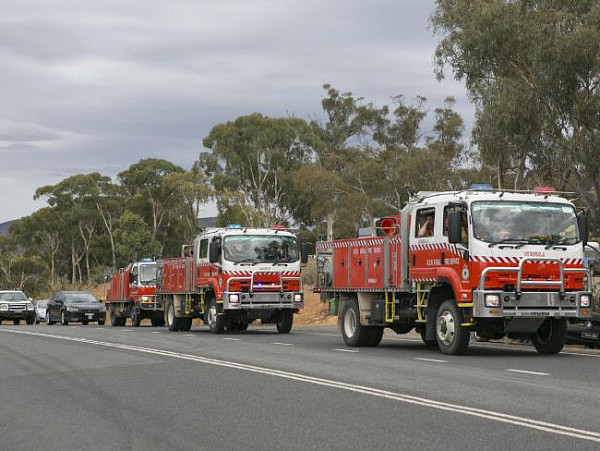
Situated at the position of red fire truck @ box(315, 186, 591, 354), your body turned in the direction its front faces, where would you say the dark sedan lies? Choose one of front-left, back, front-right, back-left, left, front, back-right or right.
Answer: back

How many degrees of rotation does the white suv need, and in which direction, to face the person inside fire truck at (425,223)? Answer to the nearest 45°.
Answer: approximately 45° to its right

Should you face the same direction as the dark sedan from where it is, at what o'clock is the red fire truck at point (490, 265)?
The red fire truck is roughly at 1 o'clock from the dark sedan.

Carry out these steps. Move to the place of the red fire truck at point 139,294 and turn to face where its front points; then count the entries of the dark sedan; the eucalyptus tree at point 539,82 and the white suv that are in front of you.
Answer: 1

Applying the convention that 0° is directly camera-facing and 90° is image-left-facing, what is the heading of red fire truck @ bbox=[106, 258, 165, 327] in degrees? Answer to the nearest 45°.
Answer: approximately 315°

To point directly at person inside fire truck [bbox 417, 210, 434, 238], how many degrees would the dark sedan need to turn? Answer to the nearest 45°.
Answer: approximately 45° to its right

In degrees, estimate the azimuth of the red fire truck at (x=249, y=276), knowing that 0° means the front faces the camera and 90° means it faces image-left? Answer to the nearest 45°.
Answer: approximately 315°
